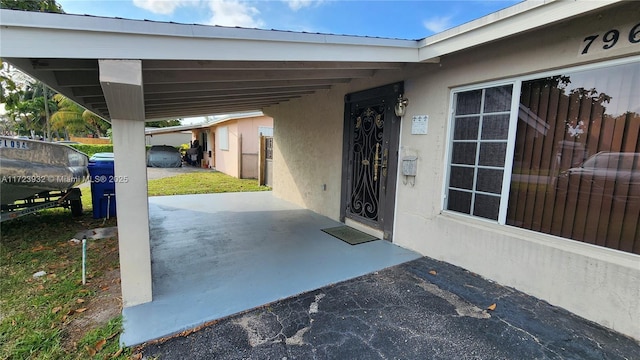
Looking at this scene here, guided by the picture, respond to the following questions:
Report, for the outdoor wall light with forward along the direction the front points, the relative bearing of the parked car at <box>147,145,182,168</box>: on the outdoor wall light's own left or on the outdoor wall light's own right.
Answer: on the outdoor wall light's own right

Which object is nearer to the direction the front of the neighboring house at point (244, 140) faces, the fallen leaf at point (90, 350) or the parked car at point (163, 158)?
the fallen leaf

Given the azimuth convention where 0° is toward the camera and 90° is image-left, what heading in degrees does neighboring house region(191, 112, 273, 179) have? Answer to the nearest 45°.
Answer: approximately 45°

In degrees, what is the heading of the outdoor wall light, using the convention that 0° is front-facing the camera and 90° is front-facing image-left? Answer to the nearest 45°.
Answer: approximately 45°

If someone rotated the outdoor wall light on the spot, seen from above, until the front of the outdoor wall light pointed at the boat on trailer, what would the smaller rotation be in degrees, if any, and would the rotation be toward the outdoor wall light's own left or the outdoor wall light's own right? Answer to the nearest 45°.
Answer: approximately 45° to the outdoor wall light's own right

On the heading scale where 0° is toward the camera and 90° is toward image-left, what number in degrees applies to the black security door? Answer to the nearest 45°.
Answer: approximately 45°

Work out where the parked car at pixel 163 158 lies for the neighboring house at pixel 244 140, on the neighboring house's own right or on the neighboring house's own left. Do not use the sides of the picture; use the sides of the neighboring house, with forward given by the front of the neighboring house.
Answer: on the neighboring house's own right

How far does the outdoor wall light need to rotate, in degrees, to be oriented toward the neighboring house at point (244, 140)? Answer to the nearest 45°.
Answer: approximately 90° to its right

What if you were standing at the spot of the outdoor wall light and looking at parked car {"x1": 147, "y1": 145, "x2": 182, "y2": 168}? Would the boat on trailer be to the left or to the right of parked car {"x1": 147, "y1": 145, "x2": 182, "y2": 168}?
left
